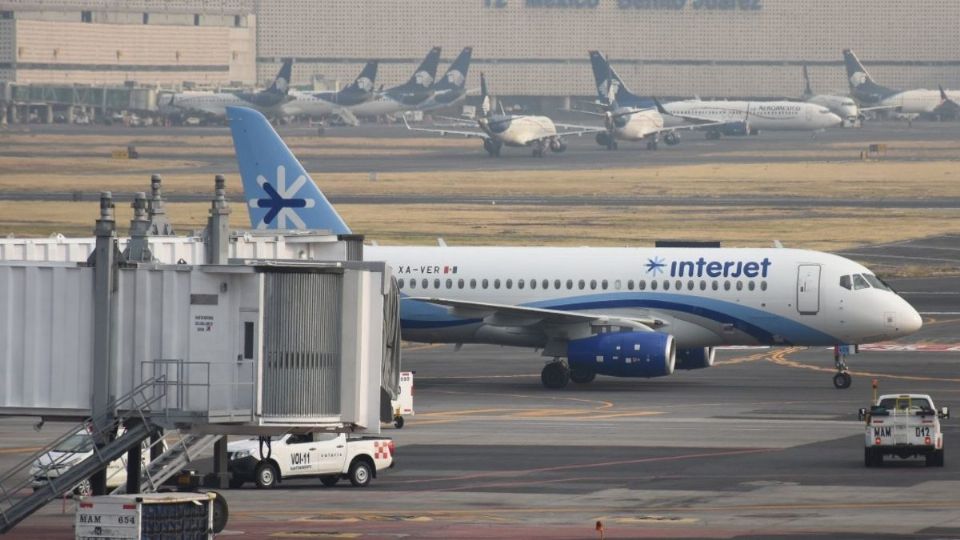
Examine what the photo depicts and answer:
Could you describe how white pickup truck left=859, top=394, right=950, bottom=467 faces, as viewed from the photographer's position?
facing away from the viewer

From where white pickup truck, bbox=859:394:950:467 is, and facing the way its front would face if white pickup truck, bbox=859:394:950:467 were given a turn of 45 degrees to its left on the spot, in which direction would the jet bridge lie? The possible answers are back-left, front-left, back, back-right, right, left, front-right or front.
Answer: left

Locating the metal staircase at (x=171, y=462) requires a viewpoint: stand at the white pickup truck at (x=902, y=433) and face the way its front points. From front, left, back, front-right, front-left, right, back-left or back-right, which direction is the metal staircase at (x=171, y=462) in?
back-left

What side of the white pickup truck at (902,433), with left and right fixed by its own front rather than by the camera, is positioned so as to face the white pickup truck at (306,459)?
left
